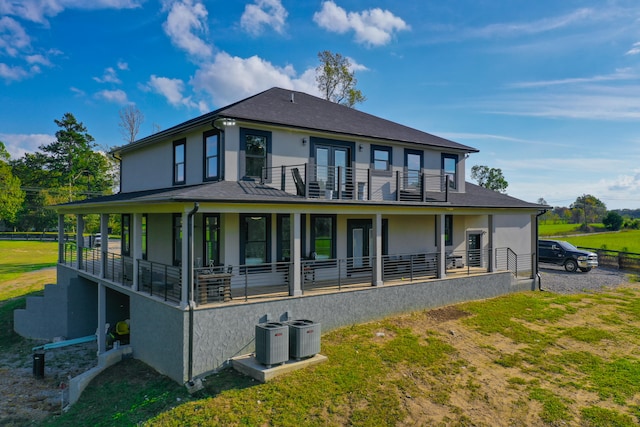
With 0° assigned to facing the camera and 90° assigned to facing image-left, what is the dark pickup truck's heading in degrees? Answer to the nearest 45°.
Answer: approximately 315°

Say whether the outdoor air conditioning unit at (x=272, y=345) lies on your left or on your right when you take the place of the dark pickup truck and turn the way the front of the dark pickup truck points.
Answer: on your right

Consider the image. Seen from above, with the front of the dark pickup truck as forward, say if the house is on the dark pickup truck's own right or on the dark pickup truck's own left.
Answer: on the dark pickup truck's own right

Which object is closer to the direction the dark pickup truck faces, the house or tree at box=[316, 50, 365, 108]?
the house

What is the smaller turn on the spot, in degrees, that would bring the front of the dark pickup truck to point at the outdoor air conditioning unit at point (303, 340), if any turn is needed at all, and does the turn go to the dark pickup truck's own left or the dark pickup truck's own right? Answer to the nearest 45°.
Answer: approximately 45° to the dark pickup truck's own right

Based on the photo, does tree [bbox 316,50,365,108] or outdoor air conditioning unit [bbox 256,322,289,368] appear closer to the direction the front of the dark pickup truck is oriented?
the outdoor air conditioning unit
